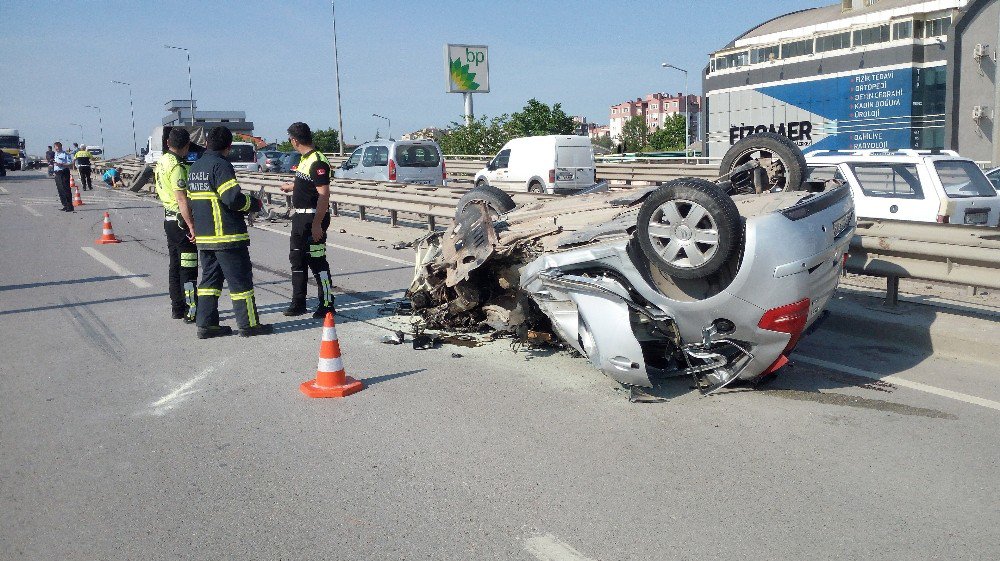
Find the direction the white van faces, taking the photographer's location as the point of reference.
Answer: facing away from the viewer and to the left of the viewer

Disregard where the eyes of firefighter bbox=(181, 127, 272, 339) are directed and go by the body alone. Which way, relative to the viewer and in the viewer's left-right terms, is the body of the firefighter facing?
facing away from the viewer and to the right of the viewer

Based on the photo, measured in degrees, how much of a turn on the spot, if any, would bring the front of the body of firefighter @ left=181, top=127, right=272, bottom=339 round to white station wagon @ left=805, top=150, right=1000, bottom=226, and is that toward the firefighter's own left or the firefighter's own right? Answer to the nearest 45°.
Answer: approximately 45° to the firefighter's own right

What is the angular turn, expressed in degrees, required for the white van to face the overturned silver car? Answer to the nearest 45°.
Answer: approximately 135° to its left

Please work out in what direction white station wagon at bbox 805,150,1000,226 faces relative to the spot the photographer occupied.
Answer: facing away from the viewer and to the left of the viewer

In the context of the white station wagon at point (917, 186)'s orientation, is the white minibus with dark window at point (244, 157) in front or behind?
in front

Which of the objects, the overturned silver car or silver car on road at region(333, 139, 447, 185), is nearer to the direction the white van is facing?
the silver car on road

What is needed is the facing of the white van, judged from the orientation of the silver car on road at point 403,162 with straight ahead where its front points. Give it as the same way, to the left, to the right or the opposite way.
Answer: the same way

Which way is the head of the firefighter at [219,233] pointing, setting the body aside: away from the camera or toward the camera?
away from the camera

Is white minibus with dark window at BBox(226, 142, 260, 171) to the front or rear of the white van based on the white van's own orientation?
to the front

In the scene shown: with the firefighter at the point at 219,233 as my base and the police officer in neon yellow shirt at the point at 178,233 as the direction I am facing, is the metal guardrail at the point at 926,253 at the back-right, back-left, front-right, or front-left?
back-right

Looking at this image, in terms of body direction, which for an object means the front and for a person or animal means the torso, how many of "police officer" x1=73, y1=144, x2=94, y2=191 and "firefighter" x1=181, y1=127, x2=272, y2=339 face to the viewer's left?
0

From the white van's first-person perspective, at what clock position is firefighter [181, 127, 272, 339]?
The firefighter is roughly at 8 o'clock from the white van.

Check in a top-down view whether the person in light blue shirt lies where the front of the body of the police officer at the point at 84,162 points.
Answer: no
